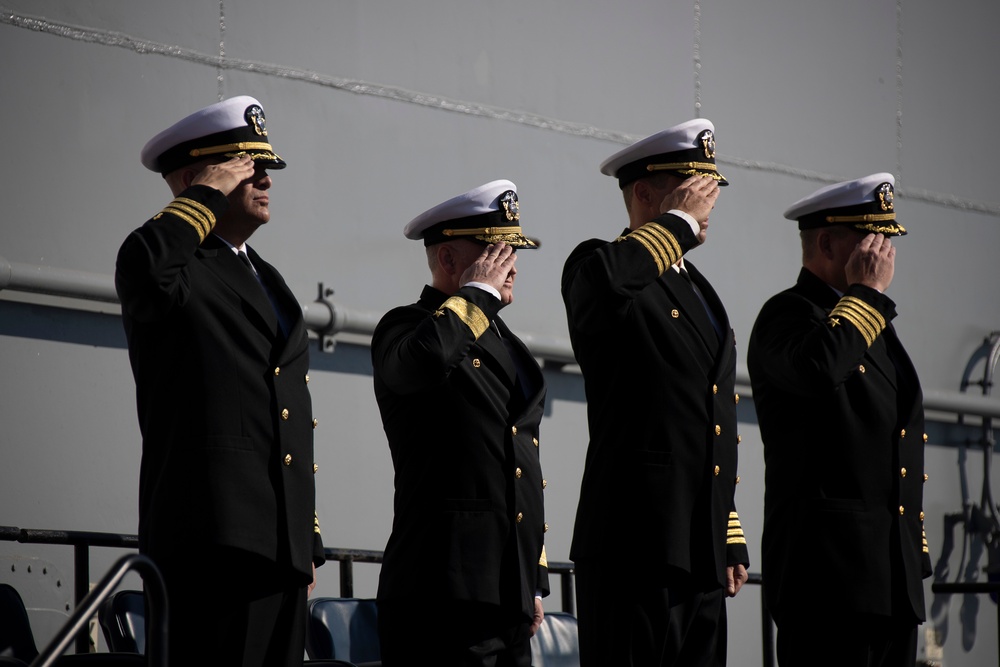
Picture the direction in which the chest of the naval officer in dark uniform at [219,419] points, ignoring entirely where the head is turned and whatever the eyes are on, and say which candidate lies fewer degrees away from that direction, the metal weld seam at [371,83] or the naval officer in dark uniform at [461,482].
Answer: the naval officer in dark uniform

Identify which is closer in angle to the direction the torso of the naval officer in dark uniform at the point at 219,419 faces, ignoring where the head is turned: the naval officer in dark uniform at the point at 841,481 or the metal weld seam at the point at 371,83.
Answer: the naval officer in dark uniform

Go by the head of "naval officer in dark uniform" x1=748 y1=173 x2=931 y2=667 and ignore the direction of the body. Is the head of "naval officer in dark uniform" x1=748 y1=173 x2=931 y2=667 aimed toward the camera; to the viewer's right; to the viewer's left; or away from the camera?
to the viewer's right

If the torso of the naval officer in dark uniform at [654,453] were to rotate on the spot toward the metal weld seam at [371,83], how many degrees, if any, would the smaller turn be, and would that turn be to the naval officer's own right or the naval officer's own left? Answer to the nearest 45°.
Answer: approximately 180°

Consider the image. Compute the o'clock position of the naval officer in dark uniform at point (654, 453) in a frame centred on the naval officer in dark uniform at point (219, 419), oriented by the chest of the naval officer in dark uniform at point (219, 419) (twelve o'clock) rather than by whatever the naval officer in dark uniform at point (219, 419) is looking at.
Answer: the naval officer in dark uniform at point (654, 453) is roughly at 10 o'clock from the naval officer in dark uniform at point (219, 419).

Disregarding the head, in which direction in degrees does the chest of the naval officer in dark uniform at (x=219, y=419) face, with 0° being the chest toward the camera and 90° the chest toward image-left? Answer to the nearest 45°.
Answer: approximately 315°

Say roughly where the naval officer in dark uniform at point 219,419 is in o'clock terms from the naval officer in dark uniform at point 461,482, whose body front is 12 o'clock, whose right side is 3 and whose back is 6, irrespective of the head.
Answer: the naval officer in dark uniform at point 219,419 is roughly at 3 o'clock from the naval officer in dark uniform at point 461,482.

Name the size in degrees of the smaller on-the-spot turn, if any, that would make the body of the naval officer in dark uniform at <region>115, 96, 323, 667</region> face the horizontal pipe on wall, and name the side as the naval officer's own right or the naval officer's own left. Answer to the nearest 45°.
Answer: approximately 135° to the naval officer's own left

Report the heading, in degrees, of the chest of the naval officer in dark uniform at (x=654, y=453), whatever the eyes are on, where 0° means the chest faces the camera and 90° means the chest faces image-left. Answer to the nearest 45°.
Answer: approximately 315°

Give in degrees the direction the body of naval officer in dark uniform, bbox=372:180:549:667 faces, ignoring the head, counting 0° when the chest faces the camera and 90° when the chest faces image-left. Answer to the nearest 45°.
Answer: approximately 315°

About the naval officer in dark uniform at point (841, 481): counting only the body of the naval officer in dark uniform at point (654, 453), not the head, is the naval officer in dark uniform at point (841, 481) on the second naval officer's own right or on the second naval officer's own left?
on the second naval officer's own left

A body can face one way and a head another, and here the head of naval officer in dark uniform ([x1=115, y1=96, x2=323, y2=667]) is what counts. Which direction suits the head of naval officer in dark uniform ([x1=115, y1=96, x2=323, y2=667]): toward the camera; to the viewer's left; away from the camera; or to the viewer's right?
to the viewer's right
